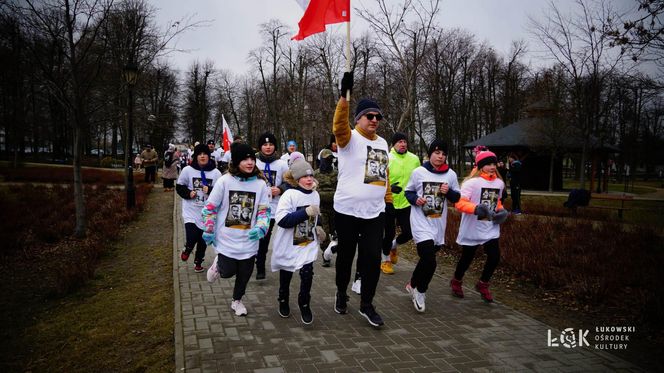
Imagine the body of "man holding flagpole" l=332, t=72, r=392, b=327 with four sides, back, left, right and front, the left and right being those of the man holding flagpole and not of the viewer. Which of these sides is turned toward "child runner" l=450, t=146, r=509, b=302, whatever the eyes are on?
left

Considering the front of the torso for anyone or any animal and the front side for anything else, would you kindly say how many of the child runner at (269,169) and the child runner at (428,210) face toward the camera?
2

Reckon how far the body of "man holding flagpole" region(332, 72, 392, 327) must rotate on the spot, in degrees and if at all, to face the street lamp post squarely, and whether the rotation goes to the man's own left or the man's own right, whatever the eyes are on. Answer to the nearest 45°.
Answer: approximately 180°

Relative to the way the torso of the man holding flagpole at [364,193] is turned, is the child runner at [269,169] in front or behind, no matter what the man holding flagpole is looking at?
behind

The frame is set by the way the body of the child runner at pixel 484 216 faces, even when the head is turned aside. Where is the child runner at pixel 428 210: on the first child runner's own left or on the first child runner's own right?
on the first child runner's own right

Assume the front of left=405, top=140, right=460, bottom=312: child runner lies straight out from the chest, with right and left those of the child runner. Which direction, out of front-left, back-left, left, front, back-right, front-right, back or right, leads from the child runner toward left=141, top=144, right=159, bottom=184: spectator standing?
back-right

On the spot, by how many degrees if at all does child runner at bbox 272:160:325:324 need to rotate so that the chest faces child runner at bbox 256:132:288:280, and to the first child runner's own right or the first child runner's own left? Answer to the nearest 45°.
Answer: approximately 135° to the first child runner's own left

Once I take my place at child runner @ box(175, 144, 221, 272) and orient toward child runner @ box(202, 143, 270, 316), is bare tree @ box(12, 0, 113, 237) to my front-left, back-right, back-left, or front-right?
back-right

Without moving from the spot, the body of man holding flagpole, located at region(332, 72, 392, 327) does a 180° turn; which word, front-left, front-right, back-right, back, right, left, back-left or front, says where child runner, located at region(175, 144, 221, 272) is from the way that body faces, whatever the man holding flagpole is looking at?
front
